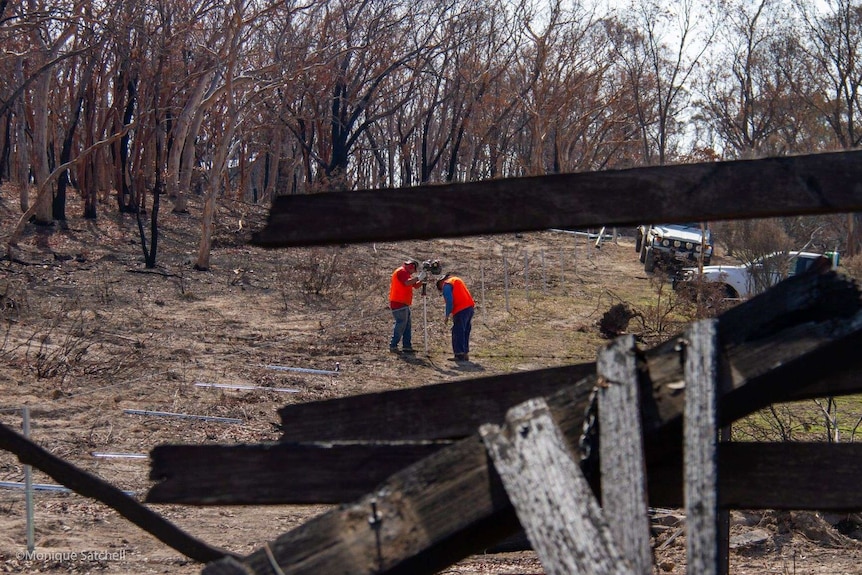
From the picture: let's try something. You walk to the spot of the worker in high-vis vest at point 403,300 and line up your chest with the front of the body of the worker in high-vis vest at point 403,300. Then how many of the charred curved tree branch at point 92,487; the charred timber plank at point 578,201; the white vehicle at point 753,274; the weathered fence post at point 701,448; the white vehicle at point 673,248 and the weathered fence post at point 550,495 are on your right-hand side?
4

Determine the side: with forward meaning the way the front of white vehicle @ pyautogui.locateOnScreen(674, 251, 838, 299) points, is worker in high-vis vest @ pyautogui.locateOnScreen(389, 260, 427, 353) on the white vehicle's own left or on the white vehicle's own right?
on the white vehicle's own left

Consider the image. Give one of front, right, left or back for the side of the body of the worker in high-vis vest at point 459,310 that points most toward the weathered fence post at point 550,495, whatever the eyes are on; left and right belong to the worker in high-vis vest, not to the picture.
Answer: left

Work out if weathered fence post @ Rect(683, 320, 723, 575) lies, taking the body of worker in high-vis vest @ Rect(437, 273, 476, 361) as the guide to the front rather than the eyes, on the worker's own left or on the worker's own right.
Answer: on the worker's own left

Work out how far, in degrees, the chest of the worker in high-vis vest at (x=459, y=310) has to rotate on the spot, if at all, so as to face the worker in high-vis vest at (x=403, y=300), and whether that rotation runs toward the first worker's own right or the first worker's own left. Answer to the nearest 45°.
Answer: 0° — they already face them

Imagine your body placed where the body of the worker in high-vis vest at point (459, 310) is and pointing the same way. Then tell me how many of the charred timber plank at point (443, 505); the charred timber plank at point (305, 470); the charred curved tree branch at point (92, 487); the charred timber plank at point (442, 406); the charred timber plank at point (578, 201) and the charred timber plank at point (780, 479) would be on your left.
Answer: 6

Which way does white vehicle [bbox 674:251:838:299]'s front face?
to the viewer's left

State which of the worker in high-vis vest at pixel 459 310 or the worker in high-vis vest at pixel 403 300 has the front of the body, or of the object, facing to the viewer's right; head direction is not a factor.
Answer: the worker in high-vis vest at pixel 403 300

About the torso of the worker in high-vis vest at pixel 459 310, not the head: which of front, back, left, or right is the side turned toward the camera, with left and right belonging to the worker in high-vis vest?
left

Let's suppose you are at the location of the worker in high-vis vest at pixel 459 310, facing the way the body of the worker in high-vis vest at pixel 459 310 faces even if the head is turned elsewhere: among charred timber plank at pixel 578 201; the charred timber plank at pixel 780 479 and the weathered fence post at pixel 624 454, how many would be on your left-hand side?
3

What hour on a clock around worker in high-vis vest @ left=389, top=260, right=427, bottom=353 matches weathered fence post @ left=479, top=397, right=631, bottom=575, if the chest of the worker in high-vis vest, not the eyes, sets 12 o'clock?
The weathered fence post is roughly at 3 o'clock from the worker in high-vis vest.

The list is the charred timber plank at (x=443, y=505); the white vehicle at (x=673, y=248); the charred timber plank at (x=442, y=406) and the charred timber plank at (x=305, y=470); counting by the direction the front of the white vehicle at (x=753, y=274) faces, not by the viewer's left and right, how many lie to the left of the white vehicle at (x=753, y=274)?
3

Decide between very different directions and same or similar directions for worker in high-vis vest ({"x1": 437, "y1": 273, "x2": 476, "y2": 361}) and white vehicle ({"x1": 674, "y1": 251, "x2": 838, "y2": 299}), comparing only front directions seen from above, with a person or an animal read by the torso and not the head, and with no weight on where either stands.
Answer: same or similar directions

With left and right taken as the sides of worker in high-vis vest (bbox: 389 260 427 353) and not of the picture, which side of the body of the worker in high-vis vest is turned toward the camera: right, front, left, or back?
right

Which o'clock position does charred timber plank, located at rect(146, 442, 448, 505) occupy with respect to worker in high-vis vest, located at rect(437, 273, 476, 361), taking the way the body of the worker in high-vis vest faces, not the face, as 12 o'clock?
The charred timber plank is roughly at 9 o'clock from the worker in high-vis vest.

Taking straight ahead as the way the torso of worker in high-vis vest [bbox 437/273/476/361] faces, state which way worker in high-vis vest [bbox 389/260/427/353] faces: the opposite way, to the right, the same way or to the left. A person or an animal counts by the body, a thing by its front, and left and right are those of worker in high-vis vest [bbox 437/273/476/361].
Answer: the opposite way

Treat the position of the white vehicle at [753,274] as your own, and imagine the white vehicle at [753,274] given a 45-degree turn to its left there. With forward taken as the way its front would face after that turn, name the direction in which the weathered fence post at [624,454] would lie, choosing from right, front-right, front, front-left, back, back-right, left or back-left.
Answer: front-left
